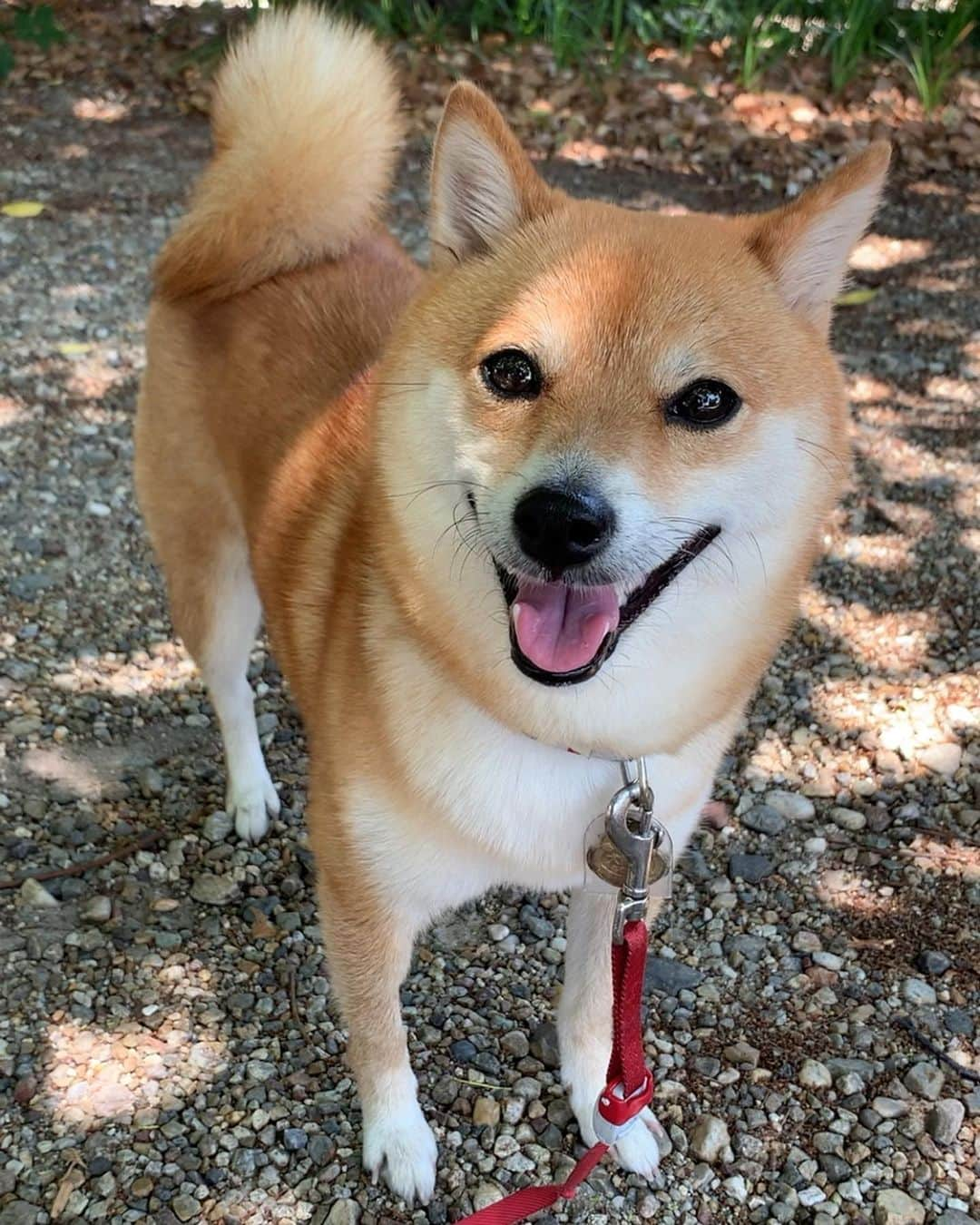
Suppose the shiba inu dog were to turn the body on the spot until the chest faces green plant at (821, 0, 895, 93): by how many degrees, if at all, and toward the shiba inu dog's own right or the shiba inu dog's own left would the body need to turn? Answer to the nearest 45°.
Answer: approximately 135° to the shiba inu dog's own left

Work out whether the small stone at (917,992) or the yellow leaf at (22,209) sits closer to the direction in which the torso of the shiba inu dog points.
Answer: the small stone

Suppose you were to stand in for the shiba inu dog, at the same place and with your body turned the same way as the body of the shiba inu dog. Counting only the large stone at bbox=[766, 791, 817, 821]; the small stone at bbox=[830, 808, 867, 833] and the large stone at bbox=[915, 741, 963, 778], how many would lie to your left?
3

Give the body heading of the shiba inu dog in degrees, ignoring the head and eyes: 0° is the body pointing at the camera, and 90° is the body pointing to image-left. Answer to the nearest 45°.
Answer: approximately 315°

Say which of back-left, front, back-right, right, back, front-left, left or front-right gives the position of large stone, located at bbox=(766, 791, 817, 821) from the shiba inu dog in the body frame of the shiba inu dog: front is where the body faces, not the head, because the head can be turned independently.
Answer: left

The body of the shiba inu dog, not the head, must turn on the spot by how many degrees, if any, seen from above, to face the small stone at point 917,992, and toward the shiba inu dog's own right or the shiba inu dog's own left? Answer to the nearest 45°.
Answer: approximately 45° to the shiba inu dog's own left

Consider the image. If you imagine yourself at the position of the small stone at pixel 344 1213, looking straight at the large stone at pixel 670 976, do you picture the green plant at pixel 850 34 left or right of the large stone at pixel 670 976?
left

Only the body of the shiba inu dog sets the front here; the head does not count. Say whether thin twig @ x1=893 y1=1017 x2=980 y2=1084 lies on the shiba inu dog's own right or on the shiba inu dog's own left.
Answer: on the shiba inu dog's own left

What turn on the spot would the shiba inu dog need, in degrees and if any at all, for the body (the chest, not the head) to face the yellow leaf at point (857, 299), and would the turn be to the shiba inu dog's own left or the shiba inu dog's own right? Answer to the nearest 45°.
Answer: approximately 135° to the shiba inu dog's own left

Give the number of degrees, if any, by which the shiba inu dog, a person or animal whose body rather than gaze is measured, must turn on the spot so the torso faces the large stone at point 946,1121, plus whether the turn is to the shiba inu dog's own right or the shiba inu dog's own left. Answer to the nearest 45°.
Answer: approximately 45° to the shiba inu dog's own left
